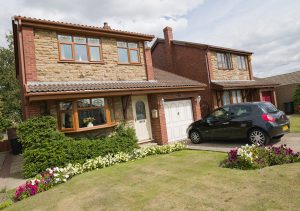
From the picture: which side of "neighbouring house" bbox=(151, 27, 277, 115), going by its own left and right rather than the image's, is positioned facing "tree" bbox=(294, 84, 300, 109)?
left

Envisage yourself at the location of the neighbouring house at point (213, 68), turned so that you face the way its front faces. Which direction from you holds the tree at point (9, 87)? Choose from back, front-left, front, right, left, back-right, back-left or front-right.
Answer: back-right

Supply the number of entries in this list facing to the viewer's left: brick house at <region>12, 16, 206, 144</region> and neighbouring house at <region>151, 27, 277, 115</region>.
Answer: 0

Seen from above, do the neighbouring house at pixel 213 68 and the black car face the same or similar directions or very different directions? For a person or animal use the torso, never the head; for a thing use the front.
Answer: very different directions

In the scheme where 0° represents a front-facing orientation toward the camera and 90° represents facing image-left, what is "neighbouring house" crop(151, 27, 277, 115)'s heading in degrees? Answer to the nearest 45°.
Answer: approximately 315°

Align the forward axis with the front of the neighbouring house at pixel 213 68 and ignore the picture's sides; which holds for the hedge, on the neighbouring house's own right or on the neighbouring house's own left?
on the neighbouring house's own right

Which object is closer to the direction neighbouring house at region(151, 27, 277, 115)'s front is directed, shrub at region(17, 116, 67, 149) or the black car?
the black car

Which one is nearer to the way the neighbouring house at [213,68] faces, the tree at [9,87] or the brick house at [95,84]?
the brick house

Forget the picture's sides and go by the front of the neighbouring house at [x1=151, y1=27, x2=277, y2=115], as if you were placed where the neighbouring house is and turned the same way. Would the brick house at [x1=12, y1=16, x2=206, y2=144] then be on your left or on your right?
on your right
